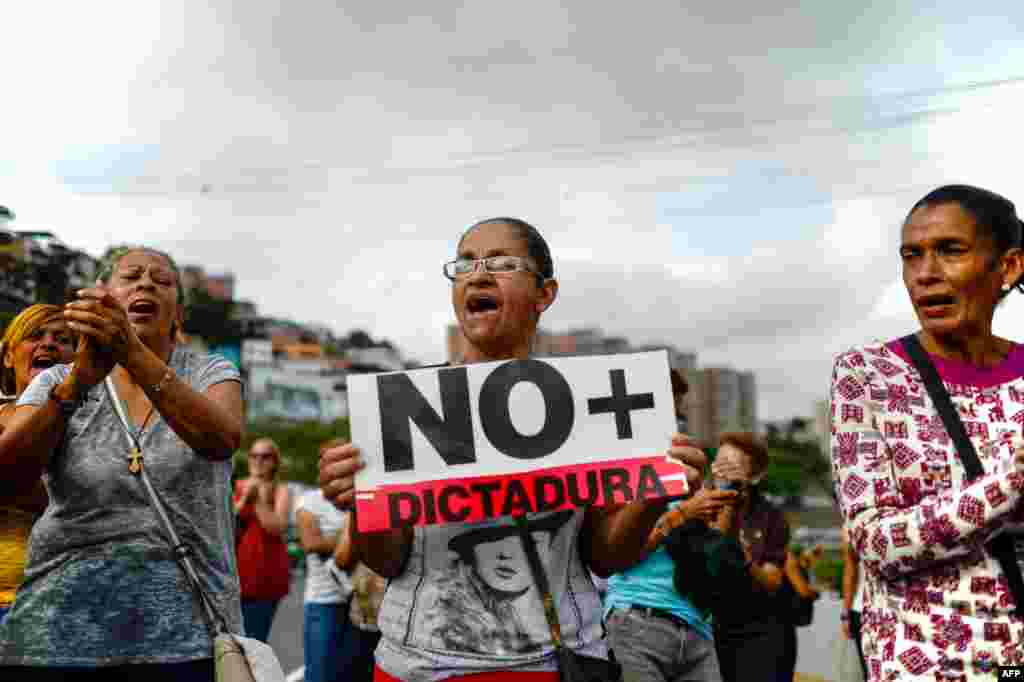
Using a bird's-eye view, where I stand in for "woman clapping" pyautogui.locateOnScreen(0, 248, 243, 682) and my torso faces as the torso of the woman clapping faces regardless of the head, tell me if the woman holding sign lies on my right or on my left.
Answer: on my left

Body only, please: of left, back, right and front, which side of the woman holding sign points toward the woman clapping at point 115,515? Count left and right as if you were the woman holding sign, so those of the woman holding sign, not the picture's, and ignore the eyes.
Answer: right

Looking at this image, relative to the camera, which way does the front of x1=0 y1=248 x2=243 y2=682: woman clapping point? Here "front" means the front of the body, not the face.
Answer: toward the camera

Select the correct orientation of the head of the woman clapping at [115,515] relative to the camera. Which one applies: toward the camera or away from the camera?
toward the camera

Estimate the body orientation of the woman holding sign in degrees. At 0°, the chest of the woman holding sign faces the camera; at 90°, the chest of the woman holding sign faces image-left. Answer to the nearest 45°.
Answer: approximately 0°

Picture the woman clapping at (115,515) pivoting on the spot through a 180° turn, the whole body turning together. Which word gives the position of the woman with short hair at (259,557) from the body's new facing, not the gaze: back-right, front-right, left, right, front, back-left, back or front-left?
front

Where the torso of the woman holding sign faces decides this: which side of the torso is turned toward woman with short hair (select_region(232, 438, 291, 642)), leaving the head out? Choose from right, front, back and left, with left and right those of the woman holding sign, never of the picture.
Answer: back

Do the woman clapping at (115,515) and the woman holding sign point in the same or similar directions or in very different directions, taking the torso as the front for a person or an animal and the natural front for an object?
same or similar directions

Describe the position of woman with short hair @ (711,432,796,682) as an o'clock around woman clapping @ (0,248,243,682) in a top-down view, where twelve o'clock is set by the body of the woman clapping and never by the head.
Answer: The woman with short hair is roughly at 8 o'clock from the woman clapping.

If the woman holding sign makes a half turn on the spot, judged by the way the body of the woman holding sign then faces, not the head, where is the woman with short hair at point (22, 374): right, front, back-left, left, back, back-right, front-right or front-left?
front-left

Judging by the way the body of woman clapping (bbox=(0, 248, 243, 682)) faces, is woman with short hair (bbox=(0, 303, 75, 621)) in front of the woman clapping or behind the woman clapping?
behind
